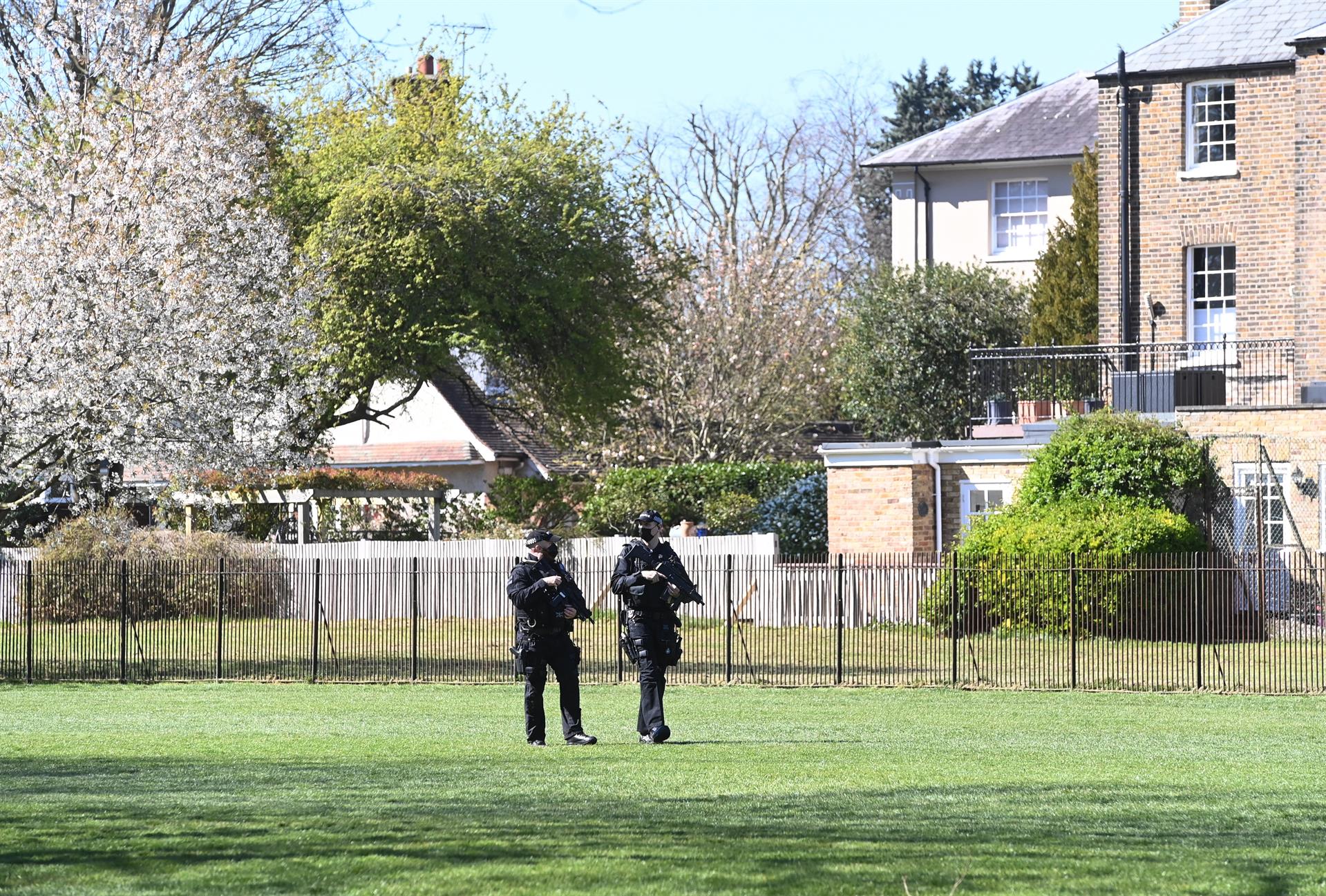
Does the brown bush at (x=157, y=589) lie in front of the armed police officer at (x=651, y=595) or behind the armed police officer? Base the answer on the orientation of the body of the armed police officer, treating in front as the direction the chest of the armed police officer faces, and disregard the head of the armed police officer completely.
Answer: behind

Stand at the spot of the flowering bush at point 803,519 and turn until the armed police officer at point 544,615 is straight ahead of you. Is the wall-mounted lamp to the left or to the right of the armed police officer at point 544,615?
left

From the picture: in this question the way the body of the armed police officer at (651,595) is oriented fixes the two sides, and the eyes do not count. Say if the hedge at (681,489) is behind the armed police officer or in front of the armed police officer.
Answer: behind

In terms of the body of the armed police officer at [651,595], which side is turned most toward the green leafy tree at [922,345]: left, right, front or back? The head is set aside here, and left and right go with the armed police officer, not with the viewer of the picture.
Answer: back

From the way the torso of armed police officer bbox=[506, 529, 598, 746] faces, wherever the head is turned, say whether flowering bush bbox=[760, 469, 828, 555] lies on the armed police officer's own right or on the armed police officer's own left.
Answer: on the armed police officer's own left

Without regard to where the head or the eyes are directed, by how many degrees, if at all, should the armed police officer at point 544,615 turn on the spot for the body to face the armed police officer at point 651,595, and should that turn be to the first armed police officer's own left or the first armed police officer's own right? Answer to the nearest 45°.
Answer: approximately 45° to the first armed police officer's own left

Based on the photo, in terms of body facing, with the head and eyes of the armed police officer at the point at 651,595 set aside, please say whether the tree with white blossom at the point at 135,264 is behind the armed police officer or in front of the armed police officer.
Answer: behind

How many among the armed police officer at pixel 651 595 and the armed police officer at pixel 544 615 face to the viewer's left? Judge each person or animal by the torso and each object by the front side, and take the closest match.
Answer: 0

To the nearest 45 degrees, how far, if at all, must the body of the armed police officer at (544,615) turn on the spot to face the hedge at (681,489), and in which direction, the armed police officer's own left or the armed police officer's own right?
approximately 135° to the armed police officer's own left

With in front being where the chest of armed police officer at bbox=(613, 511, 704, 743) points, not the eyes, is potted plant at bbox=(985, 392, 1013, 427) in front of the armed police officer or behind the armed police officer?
behind

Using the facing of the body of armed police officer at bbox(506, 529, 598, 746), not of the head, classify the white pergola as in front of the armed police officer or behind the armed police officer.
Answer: behind

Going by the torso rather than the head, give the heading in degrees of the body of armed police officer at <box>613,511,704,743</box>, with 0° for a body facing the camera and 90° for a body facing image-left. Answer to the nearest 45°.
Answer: approximately 0°
